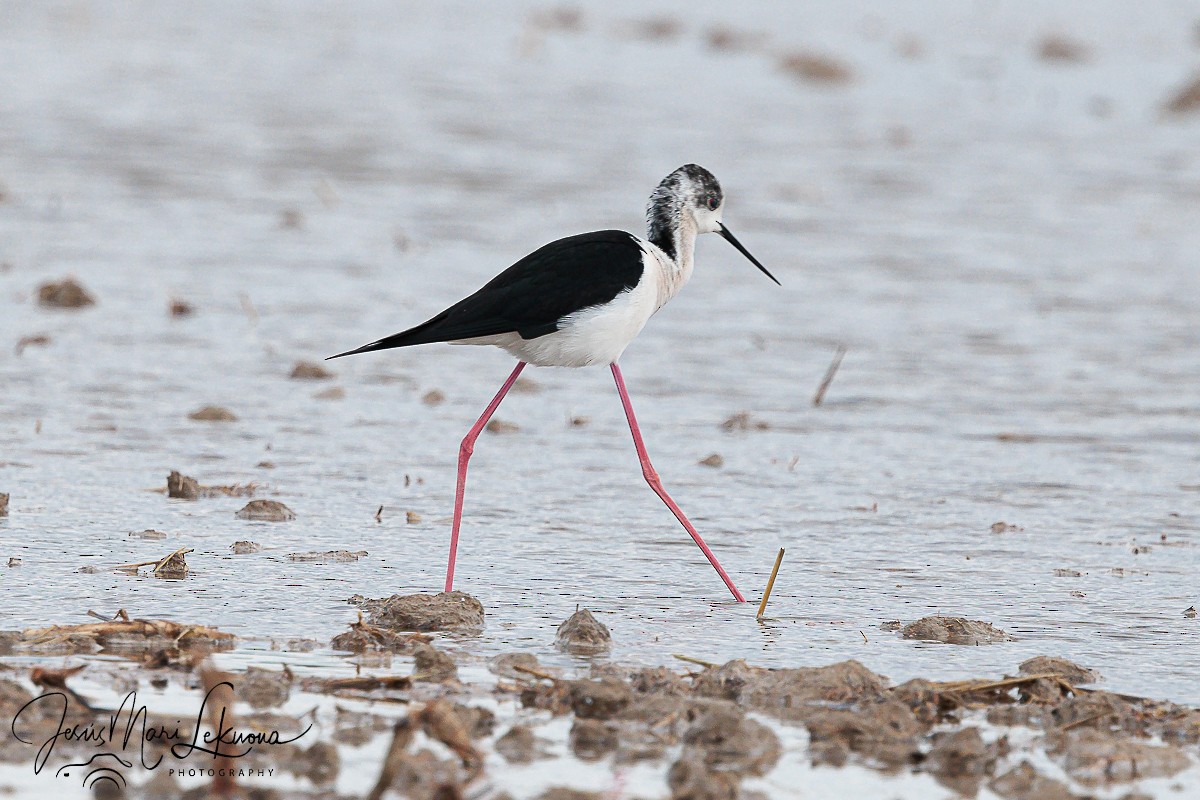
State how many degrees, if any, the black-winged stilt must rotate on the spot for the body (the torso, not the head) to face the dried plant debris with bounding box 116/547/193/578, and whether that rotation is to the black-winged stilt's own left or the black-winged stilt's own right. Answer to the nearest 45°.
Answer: approximately 180°

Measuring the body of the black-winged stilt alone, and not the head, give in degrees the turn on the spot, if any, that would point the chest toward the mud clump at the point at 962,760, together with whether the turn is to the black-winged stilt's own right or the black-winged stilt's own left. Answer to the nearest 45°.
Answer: approximately 45° to the black-winged stilt's own right

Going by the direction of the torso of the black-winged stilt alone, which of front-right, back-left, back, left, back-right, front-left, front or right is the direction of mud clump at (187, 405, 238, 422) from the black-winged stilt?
back-left

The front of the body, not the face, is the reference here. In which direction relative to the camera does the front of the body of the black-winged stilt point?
to the viewer's right

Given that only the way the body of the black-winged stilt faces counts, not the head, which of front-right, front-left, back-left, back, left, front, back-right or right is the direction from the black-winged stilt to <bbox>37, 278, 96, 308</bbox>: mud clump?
back-left
